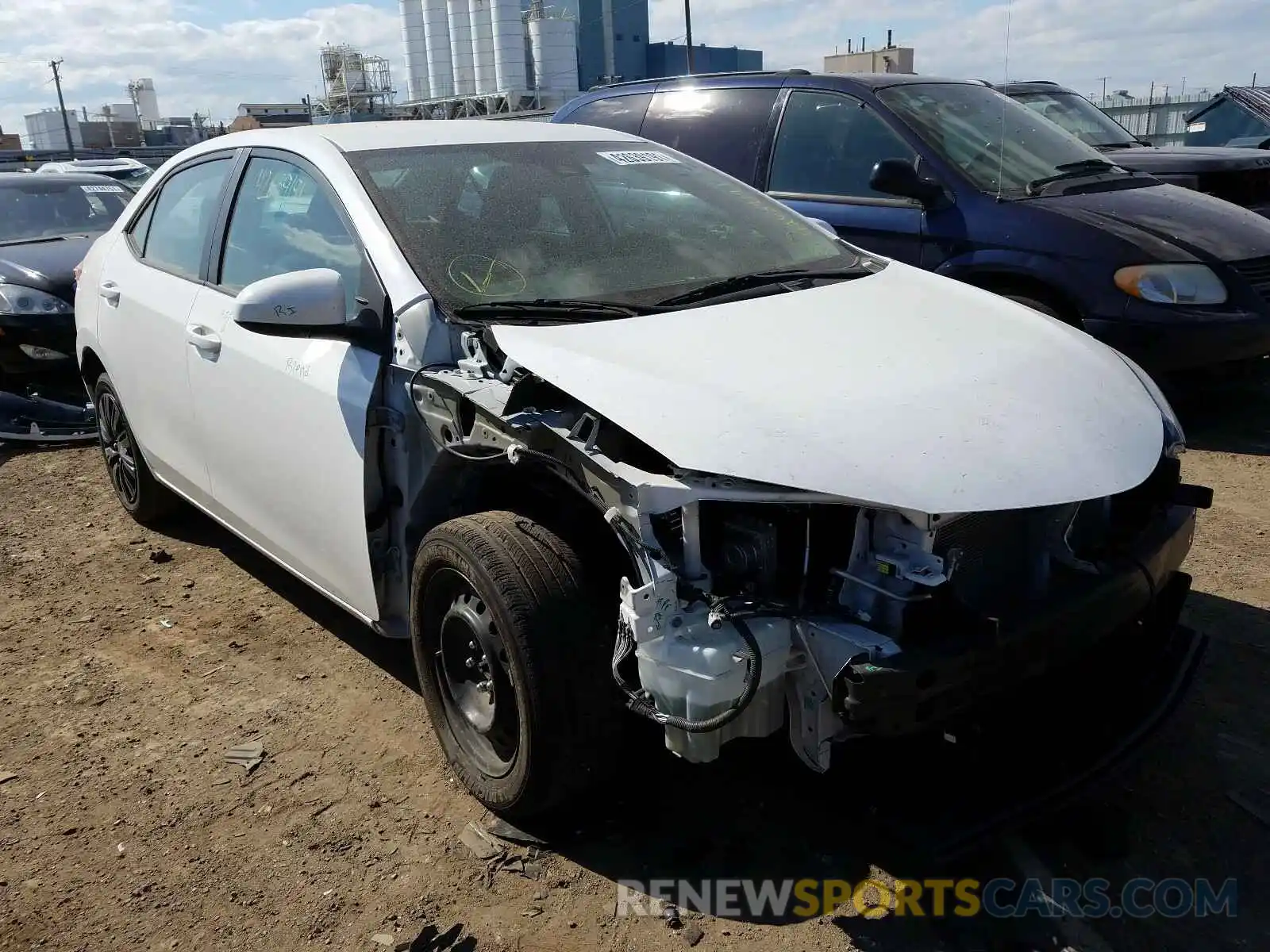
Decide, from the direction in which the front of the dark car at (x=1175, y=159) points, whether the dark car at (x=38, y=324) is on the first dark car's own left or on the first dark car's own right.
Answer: on the first dark car's own right

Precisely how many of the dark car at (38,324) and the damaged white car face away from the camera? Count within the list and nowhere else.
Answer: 0

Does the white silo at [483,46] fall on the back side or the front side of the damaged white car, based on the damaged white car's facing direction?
on the back side

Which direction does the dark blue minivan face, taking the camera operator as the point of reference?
facing the viewer and to the right of the viewer

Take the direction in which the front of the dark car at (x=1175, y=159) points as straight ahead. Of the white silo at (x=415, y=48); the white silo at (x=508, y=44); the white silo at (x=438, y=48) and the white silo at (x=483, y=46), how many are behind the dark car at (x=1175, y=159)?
4

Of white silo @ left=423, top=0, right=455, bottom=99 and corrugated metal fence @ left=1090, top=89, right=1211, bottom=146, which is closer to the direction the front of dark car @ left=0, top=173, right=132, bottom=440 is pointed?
the corrugated metal fence

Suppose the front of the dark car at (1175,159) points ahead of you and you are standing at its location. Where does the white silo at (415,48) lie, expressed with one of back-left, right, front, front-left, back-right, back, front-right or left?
back

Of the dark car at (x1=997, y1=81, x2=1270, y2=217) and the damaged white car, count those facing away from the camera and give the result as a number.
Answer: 0

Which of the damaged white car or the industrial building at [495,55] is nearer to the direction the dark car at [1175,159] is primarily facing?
the damaged white car

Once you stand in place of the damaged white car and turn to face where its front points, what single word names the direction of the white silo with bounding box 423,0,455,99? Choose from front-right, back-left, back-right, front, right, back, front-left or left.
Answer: back-left

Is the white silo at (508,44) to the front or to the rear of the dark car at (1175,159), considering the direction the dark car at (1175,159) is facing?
to the rear

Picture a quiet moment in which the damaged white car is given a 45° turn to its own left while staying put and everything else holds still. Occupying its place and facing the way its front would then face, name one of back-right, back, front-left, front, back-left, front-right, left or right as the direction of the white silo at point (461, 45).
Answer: left

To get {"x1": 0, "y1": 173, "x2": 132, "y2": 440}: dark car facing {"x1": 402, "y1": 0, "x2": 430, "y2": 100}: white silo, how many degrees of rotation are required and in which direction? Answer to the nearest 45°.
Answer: approximately 135° to its left

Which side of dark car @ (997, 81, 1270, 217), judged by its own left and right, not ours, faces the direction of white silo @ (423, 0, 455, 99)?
back

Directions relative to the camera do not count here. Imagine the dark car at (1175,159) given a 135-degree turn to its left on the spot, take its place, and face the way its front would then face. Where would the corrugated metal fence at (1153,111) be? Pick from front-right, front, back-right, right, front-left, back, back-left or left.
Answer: front
